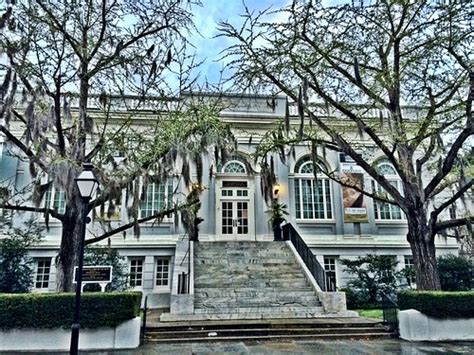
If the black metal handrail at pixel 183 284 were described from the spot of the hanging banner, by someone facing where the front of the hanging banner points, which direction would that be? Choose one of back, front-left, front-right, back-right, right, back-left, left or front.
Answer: front-right

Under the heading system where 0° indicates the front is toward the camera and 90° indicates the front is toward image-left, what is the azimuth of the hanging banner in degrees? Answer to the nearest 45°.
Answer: approximately 0°

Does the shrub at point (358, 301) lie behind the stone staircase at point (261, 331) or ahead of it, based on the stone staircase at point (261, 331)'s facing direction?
behind

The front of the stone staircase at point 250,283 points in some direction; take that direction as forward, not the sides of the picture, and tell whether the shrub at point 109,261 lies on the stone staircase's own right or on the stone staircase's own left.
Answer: on the stone staircase's own right

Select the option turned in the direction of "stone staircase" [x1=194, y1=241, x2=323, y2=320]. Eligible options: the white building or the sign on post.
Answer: the white building

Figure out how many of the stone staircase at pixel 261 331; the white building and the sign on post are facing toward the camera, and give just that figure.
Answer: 3

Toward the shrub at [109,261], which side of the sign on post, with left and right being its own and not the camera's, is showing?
back

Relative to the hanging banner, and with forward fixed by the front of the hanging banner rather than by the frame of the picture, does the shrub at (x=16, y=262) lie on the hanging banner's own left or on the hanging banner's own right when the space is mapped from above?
on the hanging banner's own right

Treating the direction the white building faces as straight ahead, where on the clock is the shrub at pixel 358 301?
The shrub is roughly at 10 o'clock from the white building.

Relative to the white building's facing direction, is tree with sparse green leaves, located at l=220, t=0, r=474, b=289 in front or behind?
in front
